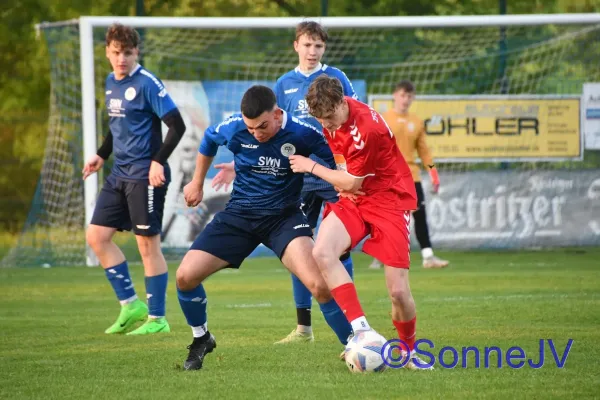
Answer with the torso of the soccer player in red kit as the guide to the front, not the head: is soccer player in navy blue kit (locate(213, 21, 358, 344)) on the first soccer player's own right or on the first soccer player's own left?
on the first soccer player's own right

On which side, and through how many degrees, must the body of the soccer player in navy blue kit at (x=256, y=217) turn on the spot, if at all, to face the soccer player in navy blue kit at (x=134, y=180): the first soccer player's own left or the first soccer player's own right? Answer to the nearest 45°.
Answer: approximately 135° to the first soccer player's own right

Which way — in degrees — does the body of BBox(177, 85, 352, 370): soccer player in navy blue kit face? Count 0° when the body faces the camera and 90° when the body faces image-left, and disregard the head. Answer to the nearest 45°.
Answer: approximately 0°

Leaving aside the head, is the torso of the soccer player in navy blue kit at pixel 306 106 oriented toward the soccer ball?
yes

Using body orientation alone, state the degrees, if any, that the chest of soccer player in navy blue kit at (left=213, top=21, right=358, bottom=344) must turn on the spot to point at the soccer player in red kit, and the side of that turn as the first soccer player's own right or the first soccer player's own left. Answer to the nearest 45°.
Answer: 0° — they already face them

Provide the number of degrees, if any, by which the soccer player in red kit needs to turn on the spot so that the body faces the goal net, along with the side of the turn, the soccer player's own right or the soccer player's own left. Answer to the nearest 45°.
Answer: approximately 135° to the soccer player's own right

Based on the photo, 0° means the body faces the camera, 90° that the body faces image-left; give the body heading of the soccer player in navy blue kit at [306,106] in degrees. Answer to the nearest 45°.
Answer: approximately 0°

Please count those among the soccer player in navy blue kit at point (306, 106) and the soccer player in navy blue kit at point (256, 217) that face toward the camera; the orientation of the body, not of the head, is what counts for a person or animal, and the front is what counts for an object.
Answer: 2
